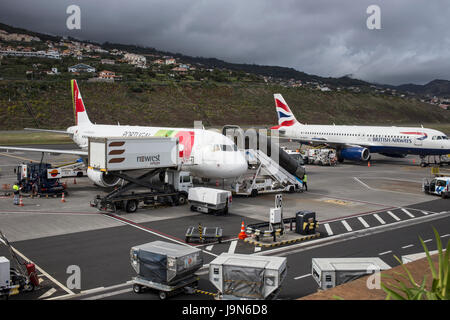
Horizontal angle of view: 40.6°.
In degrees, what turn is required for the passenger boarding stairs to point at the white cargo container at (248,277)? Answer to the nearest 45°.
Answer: approximately 90° to its left

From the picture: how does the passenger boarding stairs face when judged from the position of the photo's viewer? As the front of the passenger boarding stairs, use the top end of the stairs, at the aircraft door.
facing to the left of the viewer

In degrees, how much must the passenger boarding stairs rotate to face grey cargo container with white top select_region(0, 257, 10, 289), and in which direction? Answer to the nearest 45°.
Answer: approximately 90° to its left

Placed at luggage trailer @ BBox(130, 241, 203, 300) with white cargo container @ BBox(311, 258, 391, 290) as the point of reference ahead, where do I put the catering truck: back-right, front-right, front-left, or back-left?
back-left

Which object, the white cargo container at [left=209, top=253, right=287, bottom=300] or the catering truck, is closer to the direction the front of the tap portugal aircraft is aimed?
the white cargo container

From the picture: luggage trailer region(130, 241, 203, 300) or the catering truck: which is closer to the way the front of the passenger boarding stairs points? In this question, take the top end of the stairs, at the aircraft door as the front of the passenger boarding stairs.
the catering truck

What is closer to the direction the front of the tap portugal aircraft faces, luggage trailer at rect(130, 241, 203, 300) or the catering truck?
the luggage trailer

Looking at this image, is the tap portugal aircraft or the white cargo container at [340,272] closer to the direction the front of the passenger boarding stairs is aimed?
the tap portugal aircraft

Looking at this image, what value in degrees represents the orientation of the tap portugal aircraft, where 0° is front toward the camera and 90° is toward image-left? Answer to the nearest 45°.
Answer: approximately 315°

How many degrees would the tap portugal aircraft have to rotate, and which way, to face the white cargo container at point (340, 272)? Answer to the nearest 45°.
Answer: approximately 45° to its right
